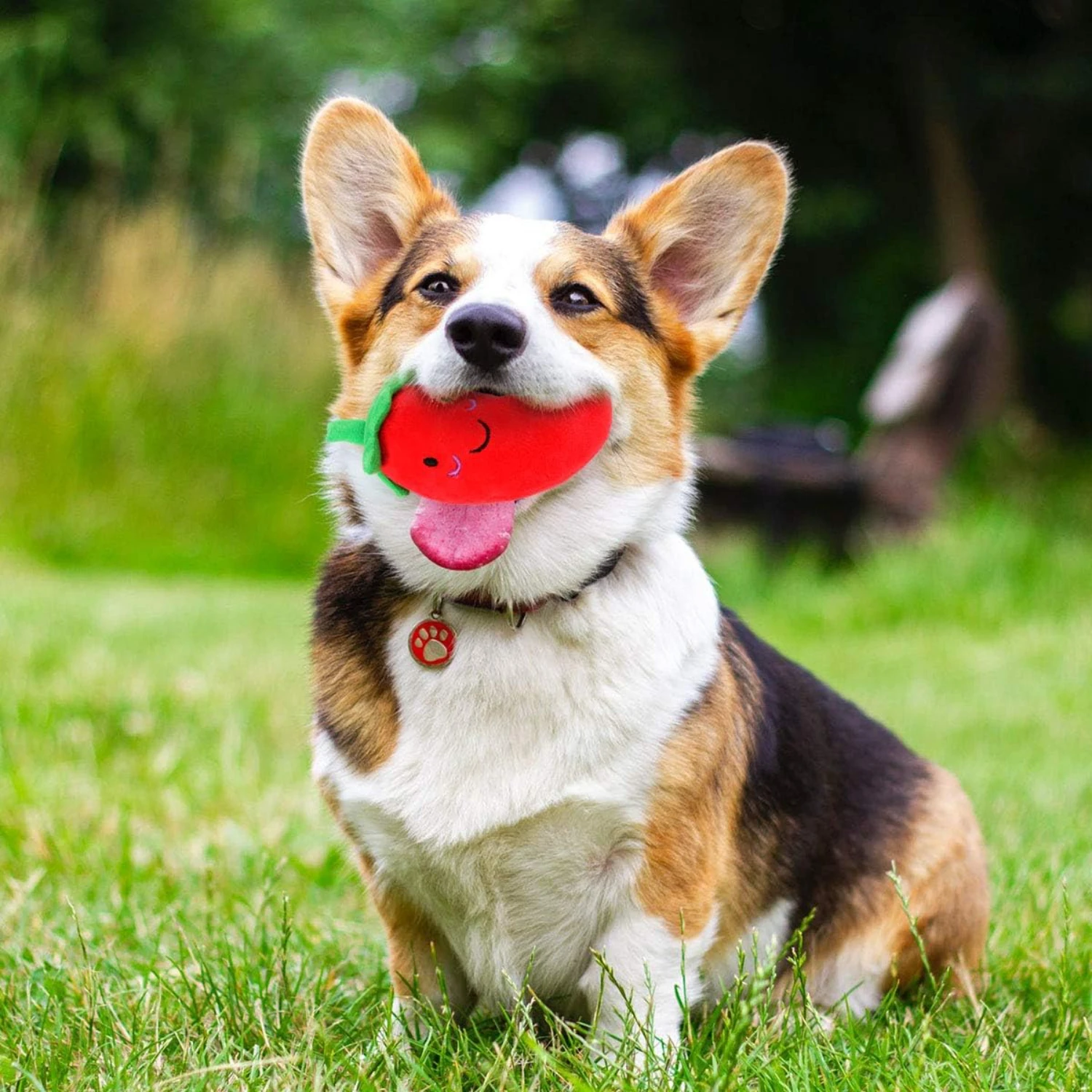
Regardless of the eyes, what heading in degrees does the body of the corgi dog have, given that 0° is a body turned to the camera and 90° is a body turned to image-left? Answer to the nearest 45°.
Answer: approximately 45°
